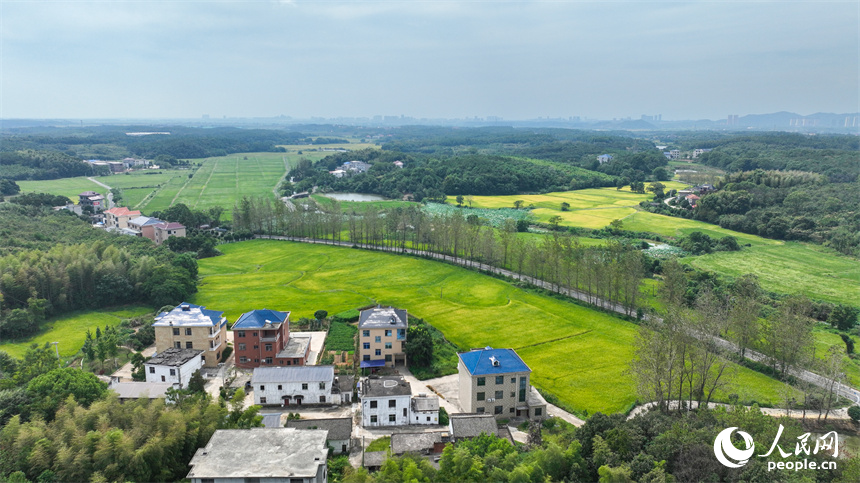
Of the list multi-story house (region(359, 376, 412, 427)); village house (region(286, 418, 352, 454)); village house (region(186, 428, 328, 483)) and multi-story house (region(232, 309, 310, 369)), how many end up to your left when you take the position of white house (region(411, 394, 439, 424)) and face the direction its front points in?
0

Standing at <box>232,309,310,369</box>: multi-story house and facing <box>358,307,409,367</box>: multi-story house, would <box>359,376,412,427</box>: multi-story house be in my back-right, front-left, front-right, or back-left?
front-right

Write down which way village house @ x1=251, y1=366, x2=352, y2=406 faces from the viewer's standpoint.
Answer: facing the viewer

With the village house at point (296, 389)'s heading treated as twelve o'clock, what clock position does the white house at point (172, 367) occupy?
The white house is roughly at 4 o'clock from the village house.

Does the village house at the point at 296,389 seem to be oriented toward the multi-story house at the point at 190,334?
no

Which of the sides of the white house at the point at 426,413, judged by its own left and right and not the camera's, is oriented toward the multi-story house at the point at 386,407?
right

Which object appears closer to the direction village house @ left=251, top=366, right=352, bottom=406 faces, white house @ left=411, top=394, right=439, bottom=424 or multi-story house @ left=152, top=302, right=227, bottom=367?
the white house

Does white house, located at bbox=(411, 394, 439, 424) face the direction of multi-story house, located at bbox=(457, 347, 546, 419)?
no

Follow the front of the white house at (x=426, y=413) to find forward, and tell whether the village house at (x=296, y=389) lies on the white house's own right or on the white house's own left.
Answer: on the white house's own right

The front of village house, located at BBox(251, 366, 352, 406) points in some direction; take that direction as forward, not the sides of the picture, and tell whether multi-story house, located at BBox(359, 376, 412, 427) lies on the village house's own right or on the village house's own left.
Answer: on the village house's own left

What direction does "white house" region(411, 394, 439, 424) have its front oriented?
toward the camera

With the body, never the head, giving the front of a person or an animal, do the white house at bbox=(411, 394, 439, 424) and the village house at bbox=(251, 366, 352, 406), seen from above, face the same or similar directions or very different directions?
same or similar directions

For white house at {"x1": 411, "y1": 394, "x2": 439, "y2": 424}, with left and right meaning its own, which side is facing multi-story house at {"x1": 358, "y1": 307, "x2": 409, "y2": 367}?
back

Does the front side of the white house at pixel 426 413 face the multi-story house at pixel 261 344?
no

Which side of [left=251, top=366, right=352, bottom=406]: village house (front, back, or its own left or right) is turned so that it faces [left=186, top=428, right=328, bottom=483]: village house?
front

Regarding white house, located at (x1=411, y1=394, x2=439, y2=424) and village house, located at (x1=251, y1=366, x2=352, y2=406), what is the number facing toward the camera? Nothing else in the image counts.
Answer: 2
